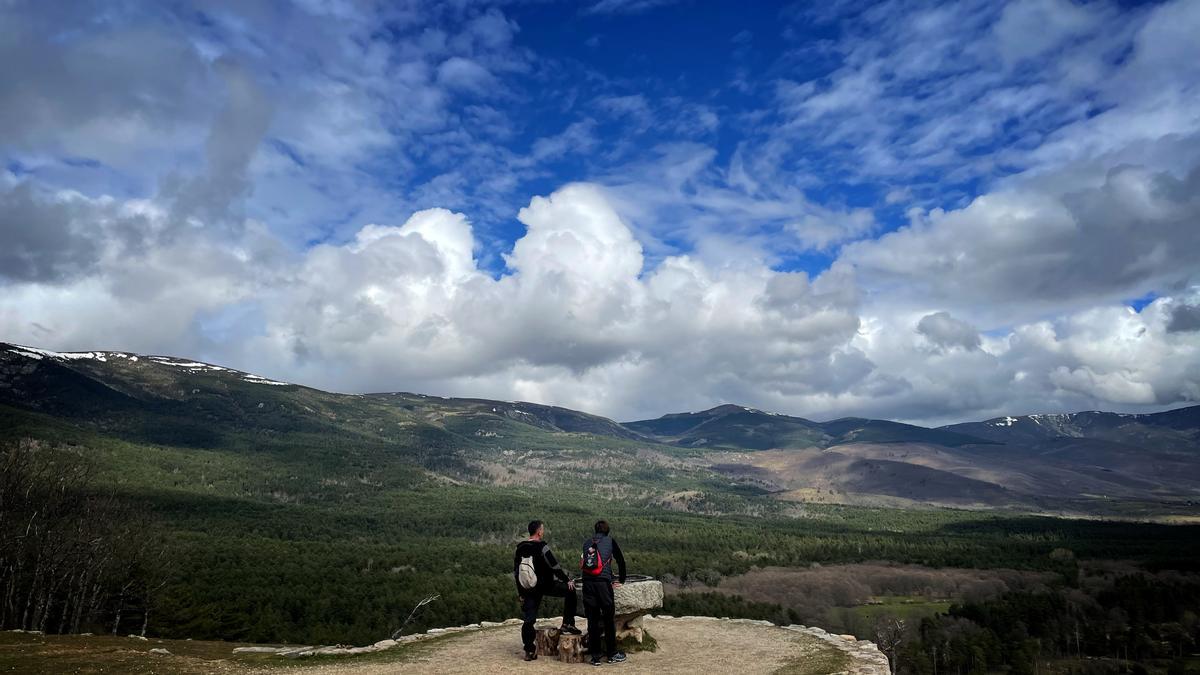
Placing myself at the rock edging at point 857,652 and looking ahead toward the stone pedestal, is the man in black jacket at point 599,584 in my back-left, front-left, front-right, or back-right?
front-left

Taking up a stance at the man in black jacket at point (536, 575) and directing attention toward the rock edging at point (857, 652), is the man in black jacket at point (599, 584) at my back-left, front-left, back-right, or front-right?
front-right

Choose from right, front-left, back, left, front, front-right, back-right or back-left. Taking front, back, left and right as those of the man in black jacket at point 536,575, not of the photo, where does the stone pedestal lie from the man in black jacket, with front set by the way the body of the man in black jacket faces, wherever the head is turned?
front

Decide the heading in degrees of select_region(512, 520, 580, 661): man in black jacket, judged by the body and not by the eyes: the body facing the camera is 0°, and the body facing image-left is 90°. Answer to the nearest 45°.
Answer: approximately 225°

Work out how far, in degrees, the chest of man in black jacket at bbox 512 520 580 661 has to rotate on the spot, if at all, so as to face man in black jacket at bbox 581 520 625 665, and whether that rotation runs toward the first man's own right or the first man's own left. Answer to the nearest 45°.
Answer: approximately 45° to the first man's own right

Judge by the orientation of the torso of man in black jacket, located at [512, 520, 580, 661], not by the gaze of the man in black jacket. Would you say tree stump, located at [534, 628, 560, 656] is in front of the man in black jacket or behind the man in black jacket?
in front

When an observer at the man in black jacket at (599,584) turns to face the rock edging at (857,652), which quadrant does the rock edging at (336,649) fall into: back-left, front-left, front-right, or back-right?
back-left

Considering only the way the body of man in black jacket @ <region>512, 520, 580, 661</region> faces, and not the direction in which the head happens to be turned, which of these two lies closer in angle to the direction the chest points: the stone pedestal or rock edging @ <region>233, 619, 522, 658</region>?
the stone pedestal
